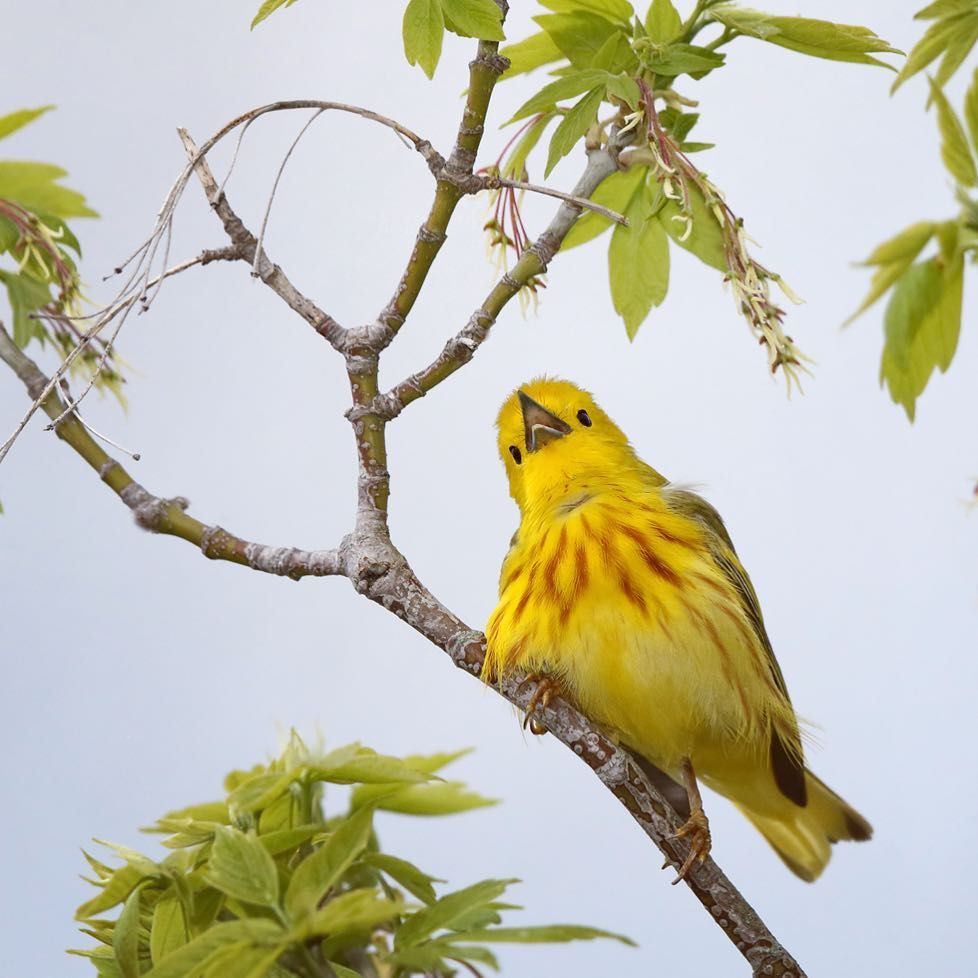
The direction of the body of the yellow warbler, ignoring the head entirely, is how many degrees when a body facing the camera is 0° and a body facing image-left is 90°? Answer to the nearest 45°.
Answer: approximately 45°
